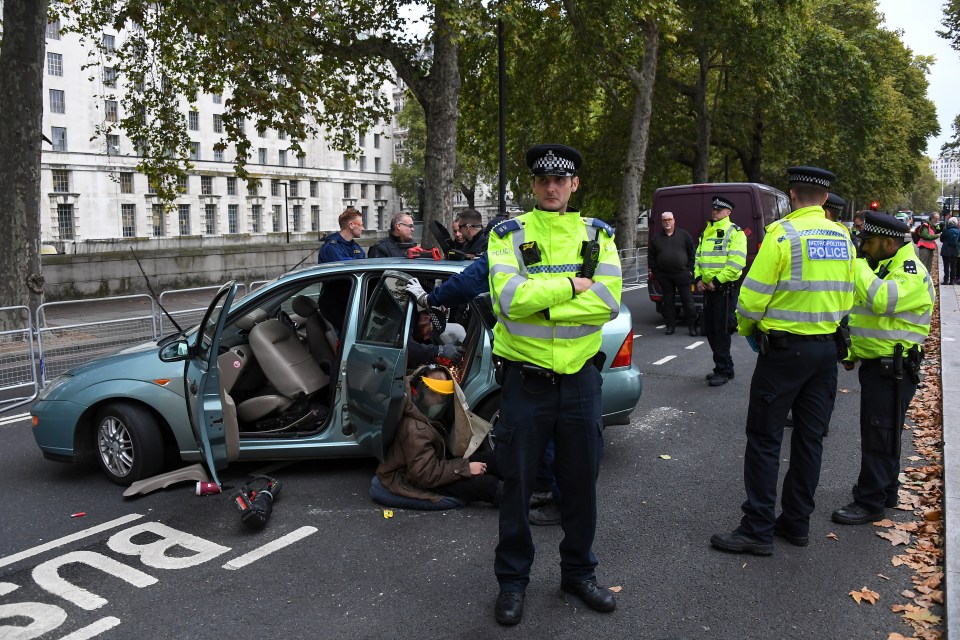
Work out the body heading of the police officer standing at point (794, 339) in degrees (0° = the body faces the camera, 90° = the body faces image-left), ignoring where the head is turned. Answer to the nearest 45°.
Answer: approximately 135°

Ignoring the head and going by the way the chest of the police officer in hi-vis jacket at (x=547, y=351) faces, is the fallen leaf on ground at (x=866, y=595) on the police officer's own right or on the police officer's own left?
on the police officer's own left

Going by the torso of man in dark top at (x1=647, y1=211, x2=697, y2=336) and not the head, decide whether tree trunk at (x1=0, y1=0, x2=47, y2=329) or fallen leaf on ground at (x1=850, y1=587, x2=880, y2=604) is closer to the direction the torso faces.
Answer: the fallen leaf on ground

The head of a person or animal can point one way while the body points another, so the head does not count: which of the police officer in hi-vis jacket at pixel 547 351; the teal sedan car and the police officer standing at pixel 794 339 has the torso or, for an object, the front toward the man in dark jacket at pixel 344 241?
the police officer standing

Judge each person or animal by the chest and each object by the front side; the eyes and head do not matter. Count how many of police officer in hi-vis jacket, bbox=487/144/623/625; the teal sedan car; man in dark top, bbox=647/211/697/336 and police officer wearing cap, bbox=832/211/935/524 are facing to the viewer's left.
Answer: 2

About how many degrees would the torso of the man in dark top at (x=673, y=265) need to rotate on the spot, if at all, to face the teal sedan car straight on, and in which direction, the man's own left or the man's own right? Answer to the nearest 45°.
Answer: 0° — they already face it

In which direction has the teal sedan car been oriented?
to the viewer's left

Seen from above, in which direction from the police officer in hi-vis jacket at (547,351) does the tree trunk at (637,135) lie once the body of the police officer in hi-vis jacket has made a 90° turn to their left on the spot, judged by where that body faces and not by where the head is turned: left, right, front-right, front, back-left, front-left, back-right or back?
left

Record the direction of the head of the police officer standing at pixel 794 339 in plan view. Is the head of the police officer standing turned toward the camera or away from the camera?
away from the camera

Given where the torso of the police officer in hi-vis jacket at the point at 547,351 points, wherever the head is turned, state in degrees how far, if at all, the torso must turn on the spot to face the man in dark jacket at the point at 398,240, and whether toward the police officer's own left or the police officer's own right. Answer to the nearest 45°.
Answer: approximately 180°

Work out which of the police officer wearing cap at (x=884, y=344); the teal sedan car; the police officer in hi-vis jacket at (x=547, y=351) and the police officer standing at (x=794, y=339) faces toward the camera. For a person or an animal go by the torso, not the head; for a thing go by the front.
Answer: the police officer in hi-vis jacket

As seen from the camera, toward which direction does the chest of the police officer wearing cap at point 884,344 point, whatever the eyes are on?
to the viewer's left

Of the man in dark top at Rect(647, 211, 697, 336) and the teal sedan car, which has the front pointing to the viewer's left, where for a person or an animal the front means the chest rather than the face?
the teal sedan car

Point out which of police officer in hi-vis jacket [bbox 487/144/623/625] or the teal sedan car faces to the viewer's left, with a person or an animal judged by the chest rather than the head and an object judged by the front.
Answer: the teal sedan car

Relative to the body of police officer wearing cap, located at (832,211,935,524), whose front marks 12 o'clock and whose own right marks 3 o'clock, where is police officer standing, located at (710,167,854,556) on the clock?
The police officer standing is roughly at 10 o'clock from the police officer wearing cap.

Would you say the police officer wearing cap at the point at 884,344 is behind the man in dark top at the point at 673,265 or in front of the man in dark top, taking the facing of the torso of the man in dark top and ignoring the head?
in front

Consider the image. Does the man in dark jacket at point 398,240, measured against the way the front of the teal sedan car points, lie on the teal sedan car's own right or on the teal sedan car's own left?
on the teal sedan car's own right
